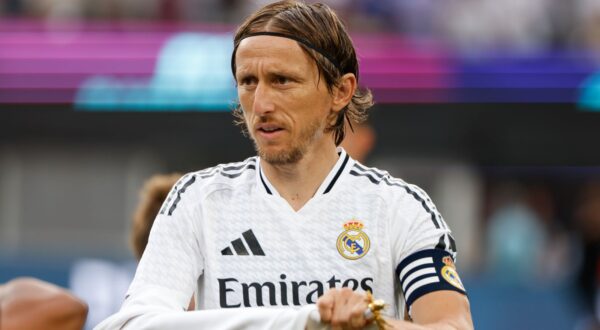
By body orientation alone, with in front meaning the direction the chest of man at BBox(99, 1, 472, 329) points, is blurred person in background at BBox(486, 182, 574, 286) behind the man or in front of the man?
behind

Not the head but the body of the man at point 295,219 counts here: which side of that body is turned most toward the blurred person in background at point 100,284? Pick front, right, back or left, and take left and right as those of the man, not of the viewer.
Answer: back

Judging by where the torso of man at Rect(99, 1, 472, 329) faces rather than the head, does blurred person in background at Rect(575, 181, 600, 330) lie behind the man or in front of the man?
behind

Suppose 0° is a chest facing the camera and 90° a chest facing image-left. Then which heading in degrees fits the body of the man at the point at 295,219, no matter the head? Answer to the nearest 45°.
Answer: approximately 0°
